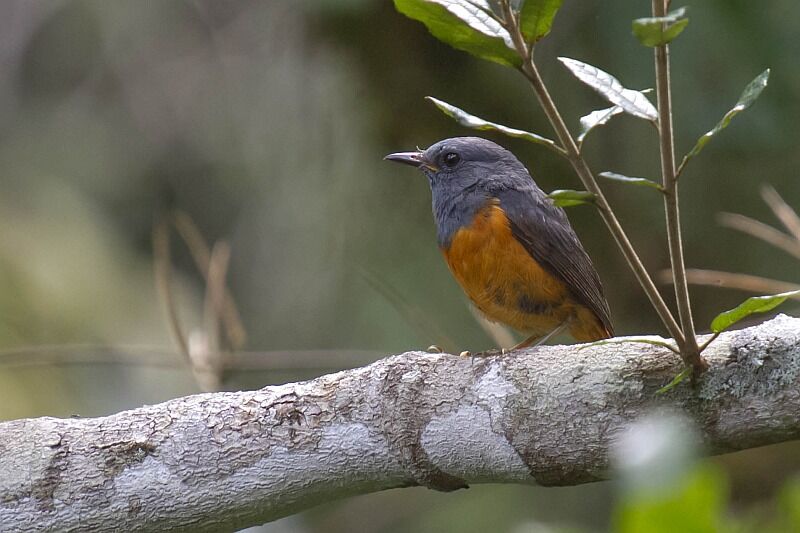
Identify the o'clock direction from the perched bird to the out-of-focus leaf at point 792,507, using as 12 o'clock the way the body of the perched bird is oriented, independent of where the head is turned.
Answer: The out-of-focus leaf is roughly at 9 o'clock from the perched bird.

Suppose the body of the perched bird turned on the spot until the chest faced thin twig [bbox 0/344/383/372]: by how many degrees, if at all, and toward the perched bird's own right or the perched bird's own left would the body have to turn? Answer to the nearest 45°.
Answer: approximately 45° to the perched bird's own right

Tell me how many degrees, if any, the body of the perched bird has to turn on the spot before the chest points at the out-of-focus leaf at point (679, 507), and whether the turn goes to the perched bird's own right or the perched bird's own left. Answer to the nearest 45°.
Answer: approximately 90° to the perched bird's own left

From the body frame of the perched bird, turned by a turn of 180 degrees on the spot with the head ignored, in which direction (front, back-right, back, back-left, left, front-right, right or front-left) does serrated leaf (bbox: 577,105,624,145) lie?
front

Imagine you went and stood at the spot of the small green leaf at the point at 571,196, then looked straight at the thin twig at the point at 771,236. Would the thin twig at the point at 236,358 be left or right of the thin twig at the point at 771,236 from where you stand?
left

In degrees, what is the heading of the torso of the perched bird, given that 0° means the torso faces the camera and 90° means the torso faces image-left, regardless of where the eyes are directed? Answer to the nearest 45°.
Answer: approximately 90°
